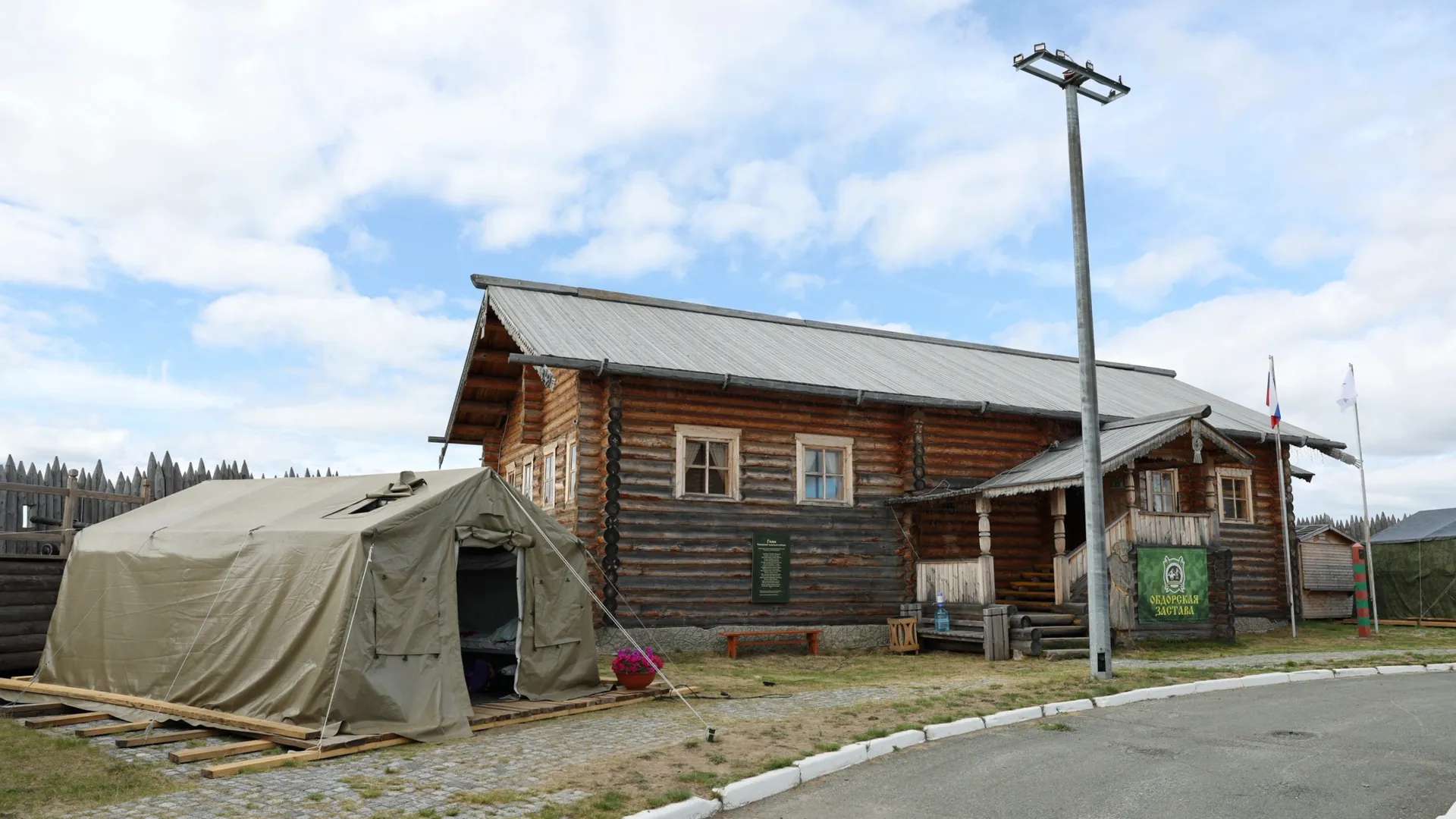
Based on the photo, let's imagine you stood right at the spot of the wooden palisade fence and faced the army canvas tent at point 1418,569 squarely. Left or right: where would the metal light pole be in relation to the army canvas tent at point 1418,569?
right

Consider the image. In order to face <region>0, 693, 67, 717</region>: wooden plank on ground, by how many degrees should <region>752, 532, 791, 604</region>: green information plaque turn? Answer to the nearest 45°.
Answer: approximately 45° to its right

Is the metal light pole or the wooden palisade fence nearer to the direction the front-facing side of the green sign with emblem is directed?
the metal light pole

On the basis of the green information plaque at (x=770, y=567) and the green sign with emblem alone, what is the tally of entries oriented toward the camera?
2

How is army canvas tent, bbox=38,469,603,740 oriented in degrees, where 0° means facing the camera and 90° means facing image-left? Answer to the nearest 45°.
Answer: approximately 315°

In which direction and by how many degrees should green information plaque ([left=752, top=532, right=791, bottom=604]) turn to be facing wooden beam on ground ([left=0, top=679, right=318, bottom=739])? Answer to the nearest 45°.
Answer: approximately 45° to its right

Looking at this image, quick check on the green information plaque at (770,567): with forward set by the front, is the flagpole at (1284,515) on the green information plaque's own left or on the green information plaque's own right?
on the green information plaque's own left

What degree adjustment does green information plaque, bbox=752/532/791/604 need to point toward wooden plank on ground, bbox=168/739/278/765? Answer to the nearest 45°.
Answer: approximately 45° to its right

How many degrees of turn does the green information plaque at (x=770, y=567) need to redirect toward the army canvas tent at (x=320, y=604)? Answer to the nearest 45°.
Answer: approximately 45° to its right

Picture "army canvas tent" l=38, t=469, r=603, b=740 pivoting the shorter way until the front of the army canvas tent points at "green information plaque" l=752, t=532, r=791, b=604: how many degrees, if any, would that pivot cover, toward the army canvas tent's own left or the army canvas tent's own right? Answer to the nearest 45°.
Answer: approximately 90° to the army canvas tent's own left

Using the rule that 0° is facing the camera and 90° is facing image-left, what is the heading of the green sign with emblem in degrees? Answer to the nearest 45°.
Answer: approximately 0°
